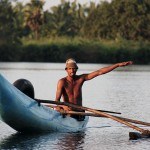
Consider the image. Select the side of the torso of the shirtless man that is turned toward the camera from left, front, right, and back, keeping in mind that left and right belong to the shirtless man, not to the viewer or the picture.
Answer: front
